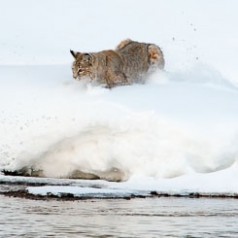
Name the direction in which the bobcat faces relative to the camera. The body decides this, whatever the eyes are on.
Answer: to the viewer's left
